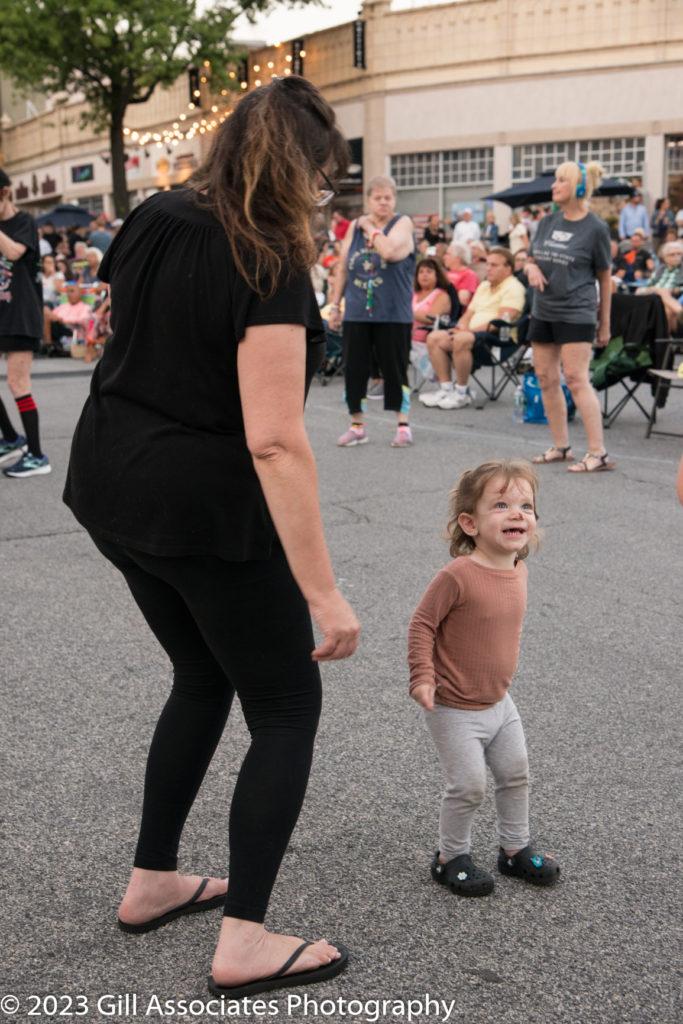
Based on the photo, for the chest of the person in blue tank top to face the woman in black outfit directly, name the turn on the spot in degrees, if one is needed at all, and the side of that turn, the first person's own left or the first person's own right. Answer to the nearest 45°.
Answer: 0° — they already face them

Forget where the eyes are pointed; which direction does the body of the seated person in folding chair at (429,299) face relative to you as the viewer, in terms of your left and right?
facing the viewer and to the left of the viewer

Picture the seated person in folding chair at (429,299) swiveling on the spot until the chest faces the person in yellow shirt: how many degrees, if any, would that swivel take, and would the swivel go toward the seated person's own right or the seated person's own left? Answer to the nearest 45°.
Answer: approximately 90° to the seated person's own left

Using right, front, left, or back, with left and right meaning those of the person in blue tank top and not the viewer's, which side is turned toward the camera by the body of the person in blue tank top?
front

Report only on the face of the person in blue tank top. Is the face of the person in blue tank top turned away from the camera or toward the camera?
toward the camera

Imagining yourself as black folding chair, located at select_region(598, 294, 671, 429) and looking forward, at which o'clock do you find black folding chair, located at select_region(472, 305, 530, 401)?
black folding chair, located at select_region(472, 305, 530, 401) is roughly at 3 o'clock from black folding chair, located at select_region(598, 294, 671, 429).

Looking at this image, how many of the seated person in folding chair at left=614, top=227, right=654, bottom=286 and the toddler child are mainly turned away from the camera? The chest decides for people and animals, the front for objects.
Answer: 0

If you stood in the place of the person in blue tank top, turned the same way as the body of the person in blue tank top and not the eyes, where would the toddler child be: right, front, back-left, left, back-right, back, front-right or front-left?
front

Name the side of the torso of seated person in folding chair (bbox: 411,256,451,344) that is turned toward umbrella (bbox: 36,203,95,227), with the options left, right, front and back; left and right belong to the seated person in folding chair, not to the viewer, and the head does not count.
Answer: right

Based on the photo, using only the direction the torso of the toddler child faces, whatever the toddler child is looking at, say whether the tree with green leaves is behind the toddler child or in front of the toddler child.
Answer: behind

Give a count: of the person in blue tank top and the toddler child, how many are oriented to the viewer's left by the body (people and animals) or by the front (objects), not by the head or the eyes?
0

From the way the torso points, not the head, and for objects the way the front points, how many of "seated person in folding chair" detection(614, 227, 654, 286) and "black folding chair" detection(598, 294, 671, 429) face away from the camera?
0

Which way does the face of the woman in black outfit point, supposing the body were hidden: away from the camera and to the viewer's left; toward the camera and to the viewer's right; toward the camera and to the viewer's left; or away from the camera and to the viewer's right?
away from the camera and to the viewer's right

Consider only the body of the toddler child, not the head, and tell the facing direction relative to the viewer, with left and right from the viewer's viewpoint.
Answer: facing the viewer and to the right of the viewer
